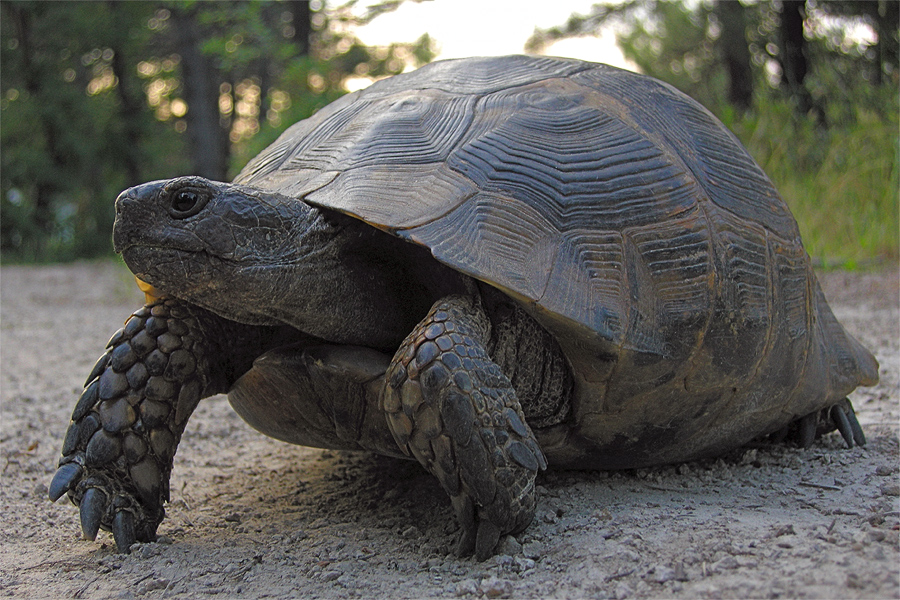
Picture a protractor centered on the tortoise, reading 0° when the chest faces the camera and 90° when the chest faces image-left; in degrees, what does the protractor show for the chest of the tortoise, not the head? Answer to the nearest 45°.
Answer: approximately 45°

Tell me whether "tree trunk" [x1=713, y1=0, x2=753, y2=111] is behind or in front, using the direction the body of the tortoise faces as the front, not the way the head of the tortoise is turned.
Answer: behind

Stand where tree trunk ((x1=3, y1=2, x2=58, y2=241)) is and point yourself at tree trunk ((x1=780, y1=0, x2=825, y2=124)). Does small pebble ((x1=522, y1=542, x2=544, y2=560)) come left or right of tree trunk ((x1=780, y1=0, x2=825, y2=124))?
right

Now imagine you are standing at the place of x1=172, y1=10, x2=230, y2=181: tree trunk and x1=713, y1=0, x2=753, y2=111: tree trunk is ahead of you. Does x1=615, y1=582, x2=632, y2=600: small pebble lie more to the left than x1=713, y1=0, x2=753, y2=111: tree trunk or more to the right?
right

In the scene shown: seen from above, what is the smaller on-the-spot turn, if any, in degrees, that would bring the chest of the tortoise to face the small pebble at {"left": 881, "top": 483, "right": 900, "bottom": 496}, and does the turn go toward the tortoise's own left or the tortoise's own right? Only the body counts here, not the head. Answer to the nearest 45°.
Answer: approximately 135° to the tortoise's own left

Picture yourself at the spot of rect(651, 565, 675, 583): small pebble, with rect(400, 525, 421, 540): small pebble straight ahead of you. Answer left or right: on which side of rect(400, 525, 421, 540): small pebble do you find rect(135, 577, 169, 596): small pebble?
left

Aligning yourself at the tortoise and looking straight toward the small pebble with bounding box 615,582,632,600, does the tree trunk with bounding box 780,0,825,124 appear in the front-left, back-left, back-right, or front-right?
back-left

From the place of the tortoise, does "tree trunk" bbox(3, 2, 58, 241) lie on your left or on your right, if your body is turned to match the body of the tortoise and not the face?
on your right

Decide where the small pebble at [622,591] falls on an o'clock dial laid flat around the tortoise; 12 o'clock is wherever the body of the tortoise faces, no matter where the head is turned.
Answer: The small pebble is roughly at 10 o'clock from the tortoise.

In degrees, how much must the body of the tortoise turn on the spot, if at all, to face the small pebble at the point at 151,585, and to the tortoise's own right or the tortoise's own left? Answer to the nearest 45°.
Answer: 0° — it already faces it
